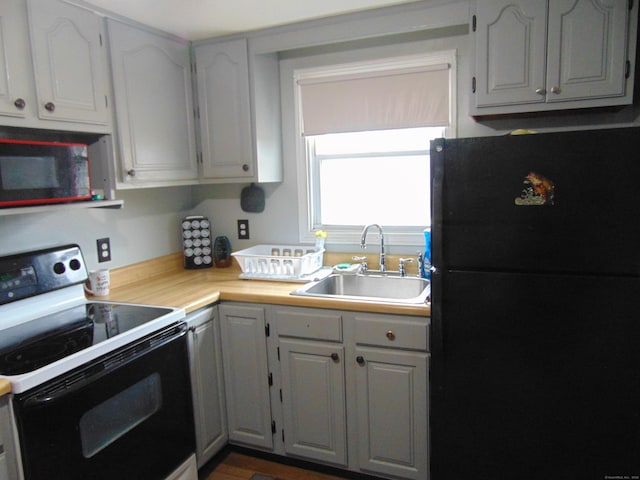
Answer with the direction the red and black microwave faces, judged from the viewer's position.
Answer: facing the viewer and to the right of the viewer

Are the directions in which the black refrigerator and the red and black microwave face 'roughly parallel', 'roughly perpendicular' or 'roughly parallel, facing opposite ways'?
roughly perpendicular

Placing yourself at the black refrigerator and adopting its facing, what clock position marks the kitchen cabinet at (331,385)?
The kitchen cabinet is roughly at 3 o'clock from the black refrigerator.

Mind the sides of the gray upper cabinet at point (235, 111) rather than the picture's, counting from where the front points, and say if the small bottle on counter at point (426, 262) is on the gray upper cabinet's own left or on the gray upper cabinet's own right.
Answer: on the gray upper cabinet's own left

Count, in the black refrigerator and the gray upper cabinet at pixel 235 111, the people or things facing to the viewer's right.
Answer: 0

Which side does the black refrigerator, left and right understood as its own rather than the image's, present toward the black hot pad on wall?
right

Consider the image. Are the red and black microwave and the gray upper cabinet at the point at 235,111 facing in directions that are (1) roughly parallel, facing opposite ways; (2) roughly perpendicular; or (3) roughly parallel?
roughly perpendicular

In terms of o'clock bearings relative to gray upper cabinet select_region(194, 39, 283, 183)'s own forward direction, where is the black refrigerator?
The black refrigerator is roughly at 9 o'clock from the gray upper cabinet.
